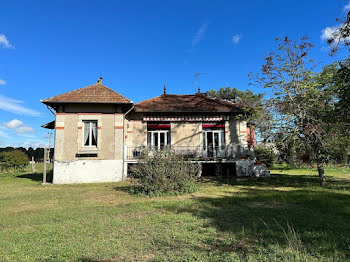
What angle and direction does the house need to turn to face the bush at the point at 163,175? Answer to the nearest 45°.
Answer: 0° — it already faces it

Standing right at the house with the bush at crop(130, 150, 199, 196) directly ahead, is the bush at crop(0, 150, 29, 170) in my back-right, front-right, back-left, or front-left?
back-right

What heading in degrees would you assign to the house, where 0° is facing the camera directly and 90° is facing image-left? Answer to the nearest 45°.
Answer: approximately 0°

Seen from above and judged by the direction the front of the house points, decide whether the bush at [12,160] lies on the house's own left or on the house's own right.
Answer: on the house's own right

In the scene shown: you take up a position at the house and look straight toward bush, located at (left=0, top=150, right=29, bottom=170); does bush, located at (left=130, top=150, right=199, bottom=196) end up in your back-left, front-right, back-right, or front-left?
back-left
